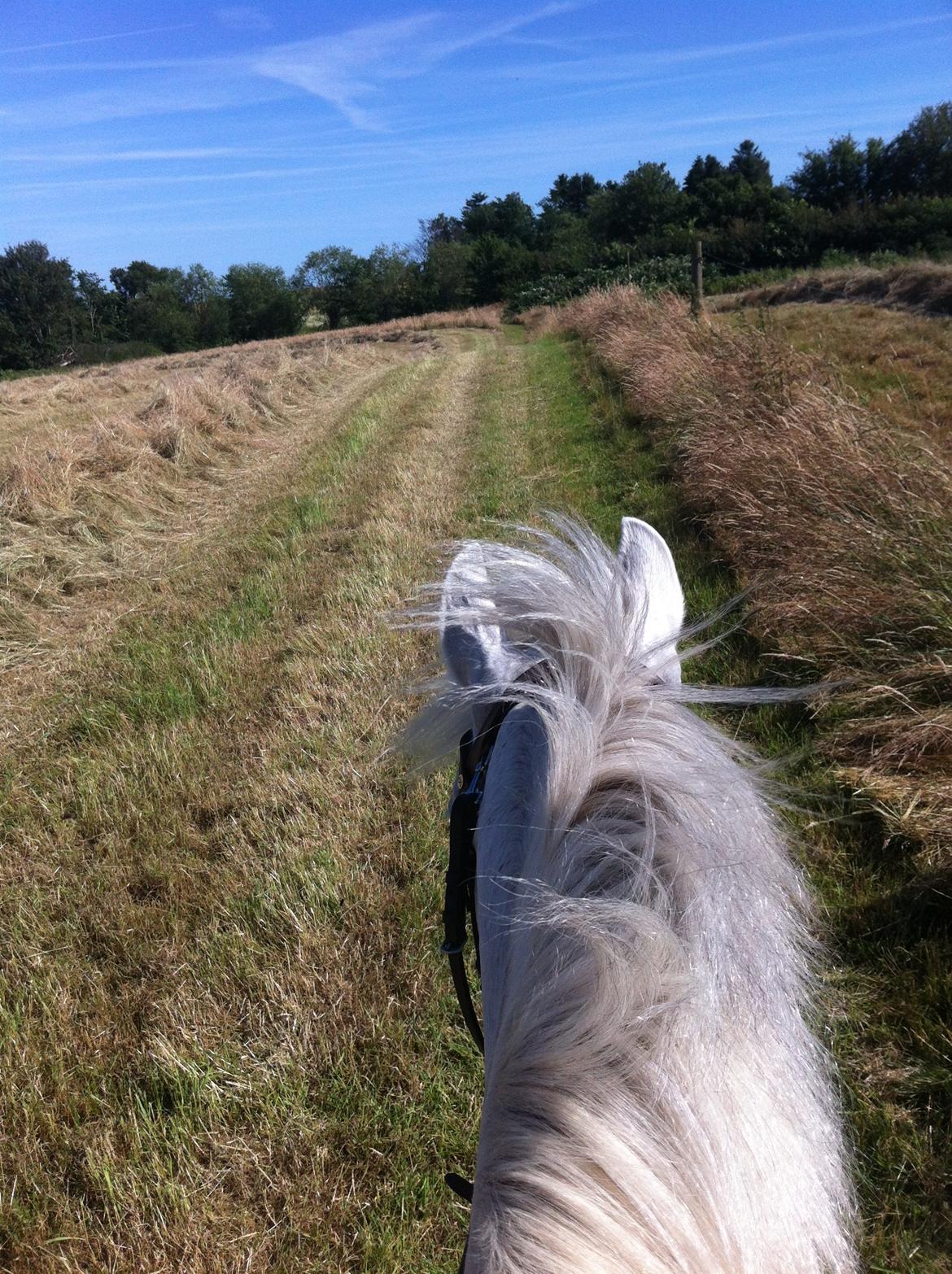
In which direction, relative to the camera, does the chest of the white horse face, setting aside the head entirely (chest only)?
away from the camera

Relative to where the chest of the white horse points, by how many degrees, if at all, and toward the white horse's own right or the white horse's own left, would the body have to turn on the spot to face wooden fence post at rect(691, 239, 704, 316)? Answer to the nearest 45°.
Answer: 0° — it already faces it

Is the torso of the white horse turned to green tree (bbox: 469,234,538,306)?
yes

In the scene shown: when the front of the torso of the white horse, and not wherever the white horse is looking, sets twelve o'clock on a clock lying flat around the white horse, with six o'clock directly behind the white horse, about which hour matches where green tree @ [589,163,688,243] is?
The green tree is roughly at 12 o'clock from the white horse.

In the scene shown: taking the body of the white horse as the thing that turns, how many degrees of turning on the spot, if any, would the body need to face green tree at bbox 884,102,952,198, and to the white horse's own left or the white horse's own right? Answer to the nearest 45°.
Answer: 0° — it already faces it
